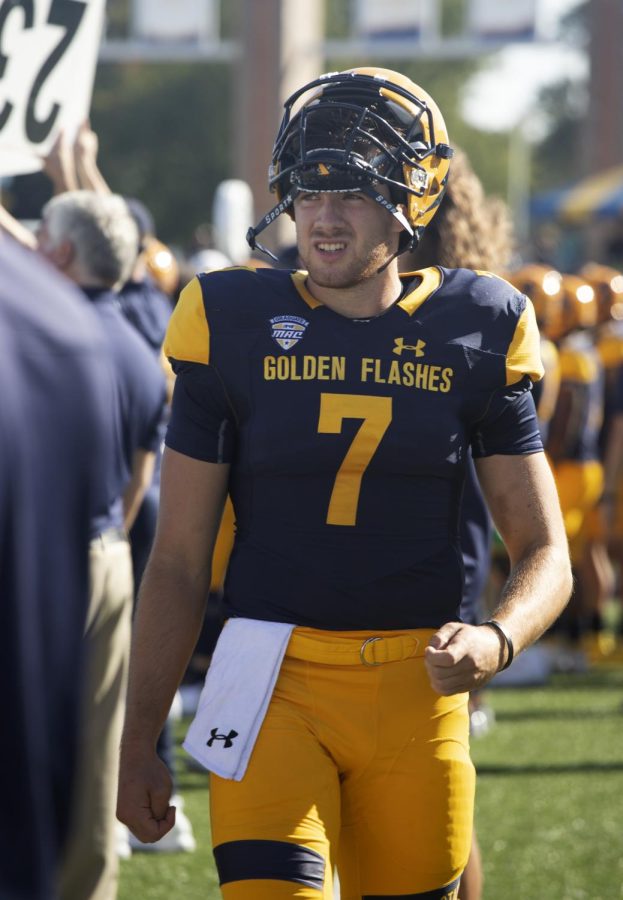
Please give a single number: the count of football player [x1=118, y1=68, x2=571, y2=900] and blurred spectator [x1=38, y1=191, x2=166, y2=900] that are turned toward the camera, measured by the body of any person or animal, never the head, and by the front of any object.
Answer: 1

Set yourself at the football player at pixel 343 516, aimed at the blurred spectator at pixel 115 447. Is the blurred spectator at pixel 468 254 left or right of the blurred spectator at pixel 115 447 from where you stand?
right

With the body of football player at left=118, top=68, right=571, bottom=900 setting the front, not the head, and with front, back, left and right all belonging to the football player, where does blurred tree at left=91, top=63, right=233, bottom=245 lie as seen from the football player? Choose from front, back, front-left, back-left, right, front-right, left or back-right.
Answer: back

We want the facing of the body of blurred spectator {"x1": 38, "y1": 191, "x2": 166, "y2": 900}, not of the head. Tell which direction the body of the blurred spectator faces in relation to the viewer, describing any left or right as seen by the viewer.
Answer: facing away from the viewer and to the left of the viewer

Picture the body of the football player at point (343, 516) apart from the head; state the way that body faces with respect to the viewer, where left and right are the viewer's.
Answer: facing the viewer

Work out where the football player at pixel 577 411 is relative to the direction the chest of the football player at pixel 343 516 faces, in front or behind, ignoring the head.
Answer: behind

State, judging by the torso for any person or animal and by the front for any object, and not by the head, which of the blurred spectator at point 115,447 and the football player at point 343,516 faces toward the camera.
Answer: the football player

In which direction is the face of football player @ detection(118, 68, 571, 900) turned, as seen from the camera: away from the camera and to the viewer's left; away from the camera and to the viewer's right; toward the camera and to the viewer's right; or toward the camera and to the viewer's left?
toward the camera and to the viewer's left
